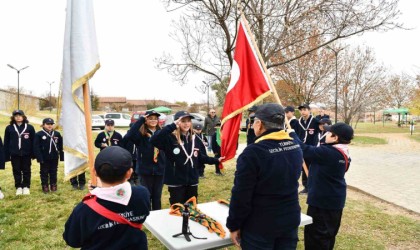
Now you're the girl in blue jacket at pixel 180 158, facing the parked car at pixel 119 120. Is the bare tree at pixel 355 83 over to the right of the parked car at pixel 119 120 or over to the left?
right

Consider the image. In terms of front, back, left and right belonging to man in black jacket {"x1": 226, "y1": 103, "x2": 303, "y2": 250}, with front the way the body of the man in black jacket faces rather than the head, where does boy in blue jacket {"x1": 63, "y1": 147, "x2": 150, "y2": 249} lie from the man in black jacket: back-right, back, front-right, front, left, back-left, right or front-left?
left

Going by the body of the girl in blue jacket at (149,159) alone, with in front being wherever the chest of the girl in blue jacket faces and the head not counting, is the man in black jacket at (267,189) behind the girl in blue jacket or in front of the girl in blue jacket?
in front

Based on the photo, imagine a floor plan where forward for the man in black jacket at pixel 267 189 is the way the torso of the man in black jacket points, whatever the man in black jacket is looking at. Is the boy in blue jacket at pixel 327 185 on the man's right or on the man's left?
on the man's right

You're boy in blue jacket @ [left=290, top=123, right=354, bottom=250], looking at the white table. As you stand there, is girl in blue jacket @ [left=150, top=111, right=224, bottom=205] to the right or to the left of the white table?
right

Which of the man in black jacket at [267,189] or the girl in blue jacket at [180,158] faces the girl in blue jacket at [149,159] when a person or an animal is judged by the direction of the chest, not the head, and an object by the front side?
the man in black jacket

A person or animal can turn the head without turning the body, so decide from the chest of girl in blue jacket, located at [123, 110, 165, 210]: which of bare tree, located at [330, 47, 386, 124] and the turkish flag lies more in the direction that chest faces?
the turkish flag

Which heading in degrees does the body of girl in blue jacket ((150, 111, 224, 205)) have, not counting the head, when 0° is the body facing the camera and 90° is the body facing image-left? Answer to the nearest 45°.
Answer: approximately 315°

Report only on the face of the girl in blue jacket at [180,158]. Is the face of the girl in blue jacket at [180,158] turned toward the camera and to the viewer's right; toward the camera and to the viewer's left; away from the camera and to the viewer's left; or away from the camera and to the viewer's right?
toward the camera and to the viewer's right

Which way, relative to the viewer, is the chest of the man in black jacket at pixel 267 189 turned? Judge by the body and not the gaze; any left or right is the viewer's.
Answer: facing away from the viewer and to the left of the viewer

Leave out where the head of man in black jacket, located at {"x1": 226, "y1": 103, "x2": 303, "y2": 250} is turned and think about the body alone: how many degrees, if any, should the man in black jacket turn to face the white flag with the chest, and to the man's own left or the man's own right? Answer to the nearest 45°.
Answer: approximately 45° to the man's own left

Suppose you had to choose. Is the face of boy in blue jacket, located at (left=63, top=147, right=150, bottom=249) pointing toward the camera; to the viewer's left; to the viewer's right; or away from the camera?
away from the camera

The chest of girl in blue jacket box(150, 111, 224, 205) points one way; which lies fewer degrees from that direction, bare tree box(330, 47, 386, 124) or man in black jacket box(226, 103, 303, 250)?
the man in black jacket

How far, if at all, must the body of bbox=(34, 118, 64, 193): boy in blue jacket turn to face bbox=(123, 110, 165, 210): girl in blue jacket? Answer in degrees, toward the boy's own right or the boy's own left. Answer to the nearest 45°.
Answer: approximately 45° to the boy's own left

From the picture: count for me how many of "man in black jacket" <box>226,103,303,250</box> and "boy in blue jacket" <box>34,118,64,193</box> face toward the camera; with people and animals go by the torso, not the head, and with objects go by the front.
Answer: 1
